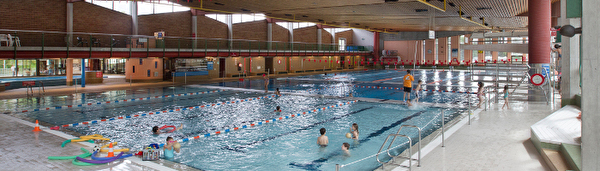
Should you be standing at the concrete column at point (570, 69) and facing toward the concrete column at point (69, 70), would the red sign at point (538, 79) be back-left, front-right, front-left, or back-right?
front-right

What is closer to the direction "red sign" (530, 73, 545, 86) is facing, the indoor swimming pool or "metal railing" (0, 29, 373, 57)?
the indoor swimming pool

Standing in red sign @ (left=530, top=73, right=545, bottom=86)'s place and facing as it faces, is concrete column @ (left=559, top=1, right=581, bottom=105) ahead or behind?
ahead

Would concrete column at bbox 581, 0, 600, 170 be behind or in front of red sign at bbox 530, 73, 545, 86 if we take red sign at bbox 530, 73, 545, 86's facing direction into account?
in front

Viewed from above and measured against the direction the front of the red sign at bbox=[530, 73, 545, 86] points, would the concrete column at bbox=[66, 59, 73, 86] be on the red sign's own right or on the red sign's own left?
on the red sign's own right

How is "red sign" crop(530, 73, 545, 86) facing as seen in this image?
toward the camera

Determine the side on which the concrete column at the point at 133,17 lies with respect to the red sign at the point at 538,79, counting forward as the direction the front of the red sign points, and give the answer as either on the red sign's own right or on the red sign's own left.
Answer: on the red sign's own right
